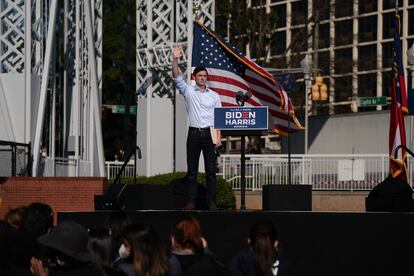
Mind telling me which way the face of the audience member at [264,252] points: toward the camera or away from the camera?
away from the camera

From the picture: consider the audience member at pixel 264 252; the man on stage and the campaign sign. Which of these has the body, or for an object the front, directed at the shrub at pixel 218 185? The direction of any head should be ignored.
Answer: the audience member

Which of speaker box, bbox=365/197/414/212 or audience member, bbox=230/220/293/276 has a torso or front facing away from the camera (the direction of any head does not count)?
the audience member

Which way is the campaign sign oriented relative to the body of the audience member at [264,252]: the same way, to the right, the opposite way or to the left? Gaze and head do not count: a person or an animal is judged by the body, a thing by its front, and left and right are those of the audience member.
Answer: the opposite way

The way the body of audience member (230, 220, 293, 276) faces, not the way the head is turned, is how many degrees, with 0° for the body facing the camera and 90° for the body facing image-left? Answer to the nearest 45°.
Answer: approximately 180°

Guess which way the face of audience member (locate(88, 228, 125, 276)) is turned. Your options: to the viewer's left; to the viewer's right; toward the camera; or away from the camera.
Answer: away from the camera

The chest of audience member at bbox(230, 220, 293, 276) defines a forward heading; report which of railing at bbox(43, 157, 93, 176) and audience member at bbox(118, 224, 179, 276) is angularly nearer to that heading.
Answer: the railing

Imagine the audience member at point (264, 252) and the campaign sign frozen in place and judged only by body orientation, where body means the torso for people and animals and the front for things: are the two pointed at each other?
yes

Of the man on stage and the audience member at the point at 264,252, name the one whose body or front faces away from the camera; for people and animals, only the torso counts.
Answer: the audience member

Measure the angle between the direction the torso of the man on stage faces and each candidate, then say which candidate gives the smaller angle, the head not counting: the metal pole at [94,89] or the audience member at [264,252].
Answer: the audience member
